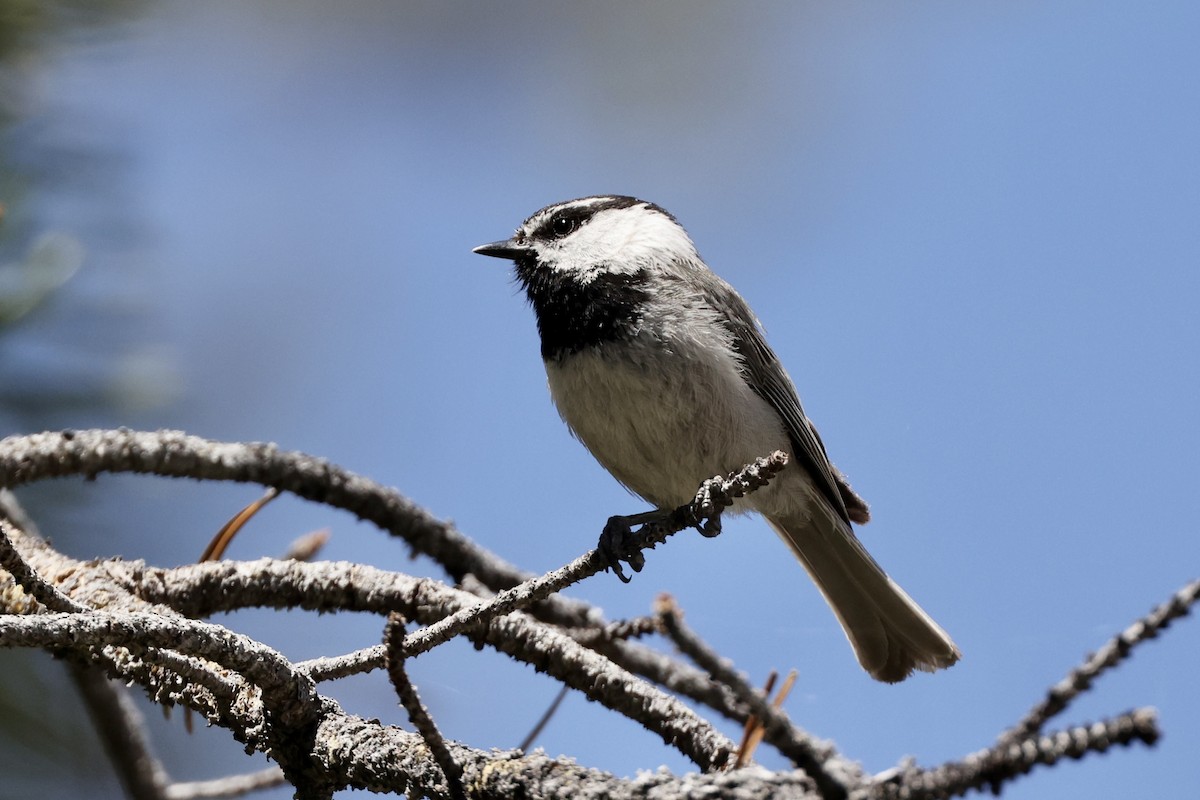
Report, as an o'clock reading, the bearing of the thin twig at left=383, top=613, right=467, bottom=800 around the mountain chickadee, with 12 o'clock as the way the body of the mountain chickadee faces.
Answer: The thin twig is roughly at 11 o'clock from the mountain chickadee.

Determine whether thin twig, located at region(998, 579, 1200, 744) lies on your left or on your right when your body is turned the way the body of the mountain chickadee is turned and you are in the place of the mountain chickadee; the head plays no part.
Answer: on your left

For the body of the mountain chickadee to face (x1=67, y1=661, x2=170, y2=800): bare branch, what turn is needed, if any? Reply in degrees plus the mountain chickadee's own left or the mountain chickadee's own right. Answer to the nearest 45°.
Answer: approximately 45° to the mountain chickadee's own right

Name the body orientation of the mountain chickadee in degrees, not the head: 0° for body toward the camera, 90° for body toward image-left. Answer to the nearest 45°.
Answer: approximately 45°
